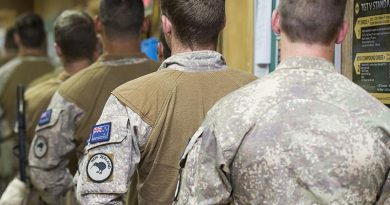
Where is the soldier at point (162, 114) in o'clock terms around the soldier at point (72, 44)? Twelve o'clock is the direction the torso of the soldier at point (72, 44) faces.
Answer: the soldier at point (162, 114) is roughly at 6 o'clock from the soldier at point (72, 44).

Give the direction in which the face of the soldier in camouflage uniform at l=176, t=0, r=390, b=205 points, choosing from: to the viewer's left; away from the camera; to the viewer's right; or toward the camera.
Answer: away from the camera

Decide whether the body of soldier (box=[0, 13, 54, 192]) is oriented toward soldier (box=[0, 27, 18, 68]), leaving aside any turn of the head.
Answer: yes

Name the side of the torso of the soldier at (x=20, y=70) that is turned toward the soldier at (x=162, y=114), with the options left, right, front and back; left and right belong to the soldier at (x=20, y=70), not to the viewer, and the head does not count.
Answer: back

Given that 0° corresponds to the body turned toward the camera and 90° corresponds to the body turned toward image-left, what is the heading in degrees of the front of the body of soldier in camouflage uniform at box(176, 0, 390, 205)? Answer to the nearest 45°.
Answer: approximately 180°

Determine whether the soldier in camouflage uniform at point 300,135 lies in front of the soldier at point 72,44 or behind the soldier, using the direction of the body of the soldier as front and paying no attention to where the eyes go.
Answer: behind

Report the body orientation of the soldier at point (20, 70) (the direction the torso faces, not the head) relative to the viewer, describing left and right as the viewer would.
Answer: facing away from the viewer

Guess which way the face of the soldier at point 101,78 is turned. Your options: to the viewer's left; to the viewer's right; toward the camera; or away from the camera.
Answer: away from the camera

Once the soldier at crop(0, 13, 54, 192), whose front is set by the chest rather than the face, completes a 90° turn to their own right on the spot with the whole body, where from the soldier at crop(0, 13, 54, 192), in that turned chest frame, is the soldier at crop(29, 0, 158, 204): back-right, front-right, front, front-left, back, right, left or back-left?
right

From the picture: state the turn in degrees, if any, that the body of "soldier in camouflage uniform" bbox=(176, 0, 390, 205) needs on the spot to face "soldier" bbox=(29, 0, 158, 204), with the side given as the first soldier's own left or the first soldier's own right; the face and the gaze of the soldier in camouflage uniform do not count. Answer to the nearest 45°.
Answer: approximately 45° to the first soldier's own left

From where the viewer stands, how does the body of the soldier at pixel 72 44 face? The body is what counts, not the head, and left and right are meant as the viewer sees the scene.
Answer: facing away from the viewer
